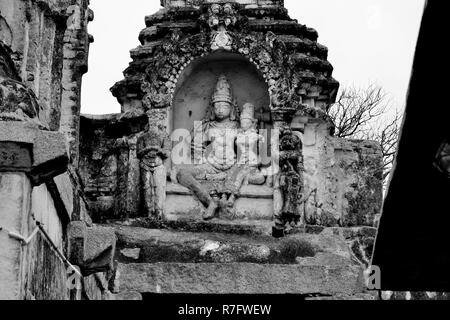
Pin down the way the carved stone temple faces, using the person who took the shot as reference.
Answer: facing the viewer
